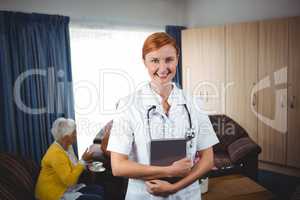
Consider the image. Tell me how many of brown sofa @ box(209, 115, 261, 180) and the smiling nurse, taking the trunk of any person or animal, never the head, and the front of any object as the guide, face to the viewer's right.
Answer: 0

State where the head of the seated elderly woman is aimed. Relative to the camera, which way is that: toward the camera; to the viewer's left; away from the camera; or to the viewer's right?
to the viewer's right

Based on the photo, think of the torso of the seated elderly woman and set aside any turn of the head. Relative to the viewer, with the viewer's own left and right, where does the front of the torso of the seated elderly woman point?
facing to the right of the viewer

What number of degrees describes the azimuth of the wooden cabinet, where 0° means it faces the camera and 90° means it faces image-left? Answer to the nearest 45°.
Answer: approximately 45°

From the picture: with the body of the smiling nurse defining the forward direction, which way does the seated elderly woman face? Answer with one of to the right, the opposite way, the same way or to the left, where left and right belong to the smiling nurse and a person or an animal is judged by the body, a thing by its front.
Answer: to the left

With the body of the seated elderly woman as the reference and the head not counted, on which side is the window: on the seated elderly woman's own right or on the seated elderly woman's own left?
on the seated elderly woman's own left

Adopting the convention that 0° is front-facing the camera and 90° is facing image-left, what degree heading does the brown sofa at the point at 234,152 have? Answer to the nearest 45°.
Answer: approximately 45°

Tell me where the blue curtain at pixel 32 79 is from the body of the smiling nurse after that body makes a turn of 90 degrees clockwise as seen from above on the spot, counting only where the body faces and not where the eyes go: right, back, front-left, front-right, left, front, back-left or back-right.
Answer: front-right

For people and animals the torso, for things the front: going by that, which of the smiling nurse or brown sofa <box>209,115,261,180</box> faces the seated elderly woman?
the brown sofa
